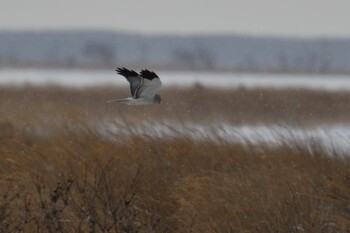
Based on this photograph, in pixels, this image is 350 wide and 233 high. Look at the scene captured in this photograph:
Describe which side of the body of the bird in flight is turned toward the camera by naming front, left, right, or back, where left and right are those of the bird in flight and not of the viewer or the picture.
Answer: right
